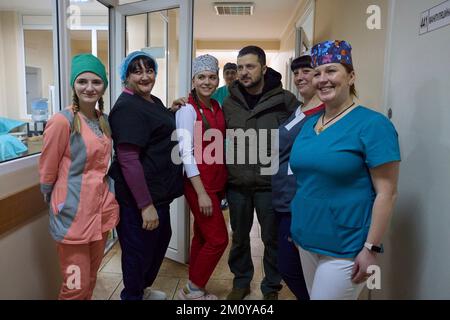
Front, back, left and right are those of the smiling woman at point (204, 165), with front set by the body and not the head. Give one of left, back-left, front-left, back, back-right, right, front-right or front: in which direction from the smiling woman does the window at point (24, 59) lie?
back

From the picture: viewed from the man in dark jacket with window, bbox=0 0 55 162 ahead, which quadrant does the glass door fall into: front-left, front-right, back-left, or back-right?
front-right

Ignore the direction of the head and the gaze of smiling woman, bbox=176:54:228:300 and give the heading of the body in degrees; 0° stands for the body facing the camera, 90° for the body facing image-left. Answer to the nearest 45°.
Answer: approximately 315°

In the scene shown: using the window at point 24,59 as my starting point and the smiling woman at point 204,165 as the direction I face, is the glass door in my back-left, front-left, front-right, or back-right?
front-left

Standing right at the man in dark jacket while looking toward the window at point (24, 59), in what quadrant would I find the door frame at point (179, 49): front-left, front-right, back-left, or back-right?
front-right

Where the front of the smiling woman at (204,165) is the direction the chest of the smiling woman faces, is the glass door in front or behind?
behind

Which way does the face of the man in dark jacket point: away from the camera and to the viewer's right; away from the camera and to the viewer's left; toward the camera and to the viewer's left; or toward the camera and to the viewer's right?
toward the camera and to the viewer's left

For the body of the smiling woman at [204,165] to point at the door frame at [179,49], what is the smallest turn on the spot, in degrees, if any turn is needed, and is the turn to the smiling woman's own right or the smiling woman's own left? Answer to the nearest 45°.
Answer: approximately 135° to the smiling woman's own left
